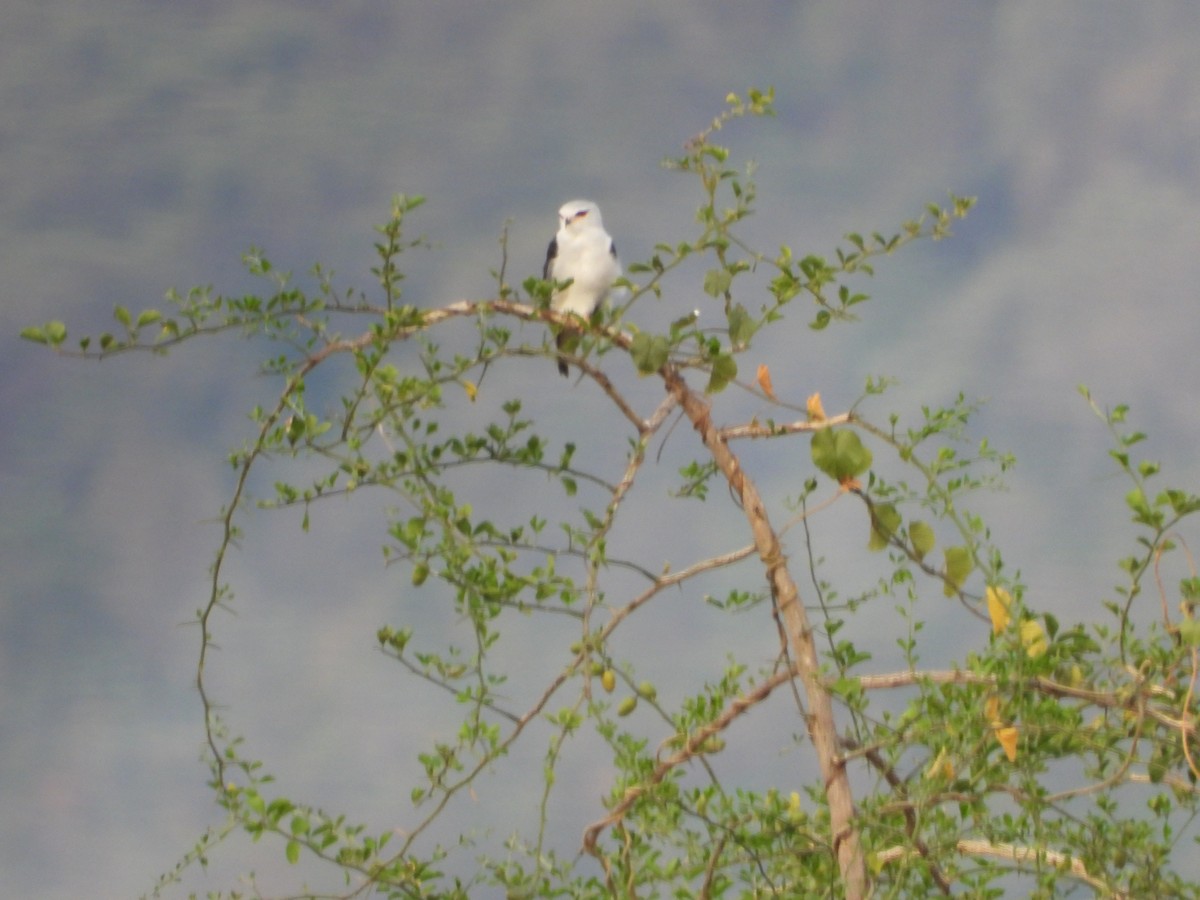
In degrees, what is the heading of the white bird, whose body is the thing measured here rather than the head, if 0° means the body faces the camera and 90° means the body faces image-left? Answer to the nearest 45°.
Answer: approximately 0°
